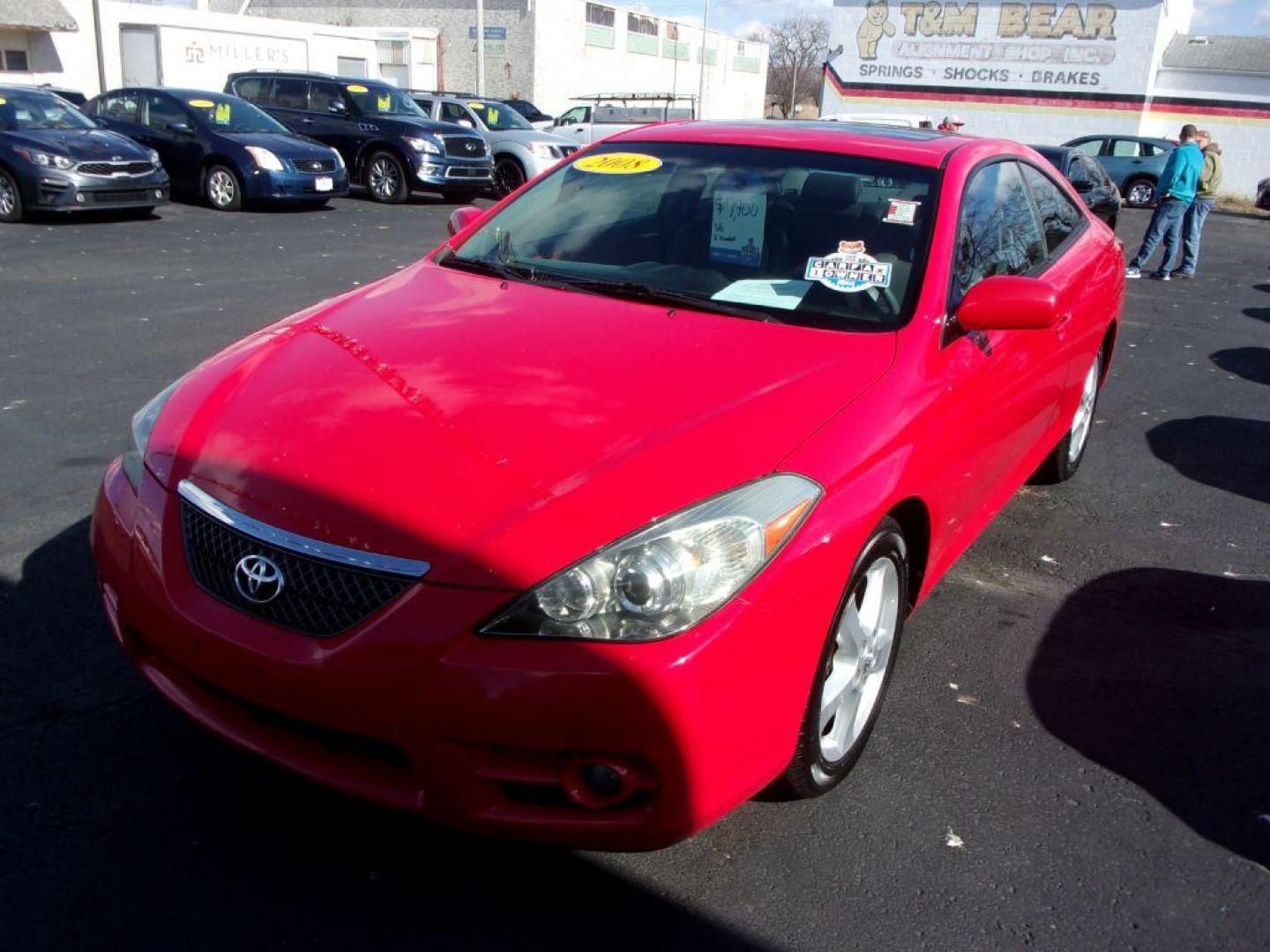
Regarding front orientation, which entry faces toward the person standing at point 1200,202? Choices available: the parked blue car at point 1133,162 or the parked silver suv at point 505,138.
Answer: the parked silver suv

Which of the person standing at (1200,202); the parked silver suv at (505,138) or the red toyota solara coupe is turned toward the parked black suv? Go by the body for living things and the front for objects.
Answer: the person standing

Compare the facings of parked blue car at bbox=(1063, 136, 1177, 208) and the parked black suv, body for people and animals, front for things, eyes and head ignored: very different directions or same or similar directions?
very different directions

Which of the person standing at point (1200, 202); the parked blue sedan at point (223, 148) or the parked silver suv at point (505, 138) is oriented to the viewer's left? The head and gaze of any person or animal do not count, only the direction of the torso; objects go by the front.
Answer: the person standing

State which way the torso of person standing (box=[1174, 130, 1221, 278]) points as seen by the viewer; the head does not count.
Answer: to the viewer's left

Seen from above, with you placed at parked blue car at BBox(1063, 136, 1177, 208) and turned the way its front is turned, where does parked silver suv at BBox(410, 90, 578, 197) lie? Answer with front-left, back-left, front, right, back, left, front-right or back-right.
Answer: front-left

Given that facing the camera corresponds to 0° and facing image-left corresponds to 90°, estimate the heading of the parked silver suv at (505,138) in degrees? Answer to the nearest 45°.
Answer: approximately 315°

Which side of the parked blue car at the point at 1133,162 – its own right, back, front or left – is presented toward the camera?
left

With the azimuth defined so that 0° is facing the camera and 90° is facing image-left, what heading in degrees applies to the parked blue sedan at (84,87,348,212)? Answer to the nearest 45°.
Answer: approximately 315°

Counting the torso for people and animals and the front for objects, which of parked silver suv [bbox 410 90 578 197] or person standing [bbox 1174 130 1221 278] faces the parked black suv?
the person standing

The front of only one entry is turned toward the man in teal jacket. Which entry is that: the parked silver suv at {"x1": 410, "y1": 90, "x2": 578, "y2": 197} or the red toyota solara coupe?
the parked silver suv
